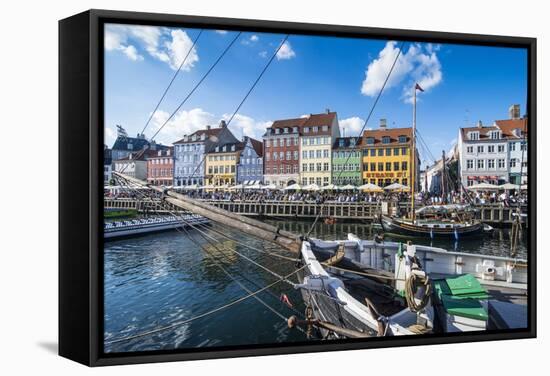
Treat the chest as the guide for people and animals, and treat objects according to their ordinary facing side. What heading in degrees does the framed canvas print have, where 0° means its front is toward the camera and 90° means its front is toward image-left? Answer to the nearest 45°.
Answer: approximately 315°
